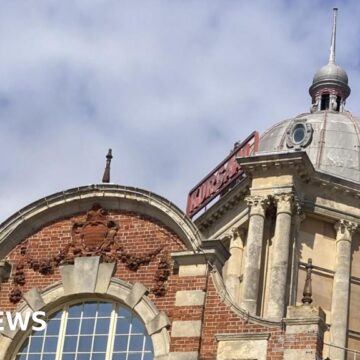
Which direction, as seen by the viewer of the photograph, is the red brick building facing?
facing the viewer
